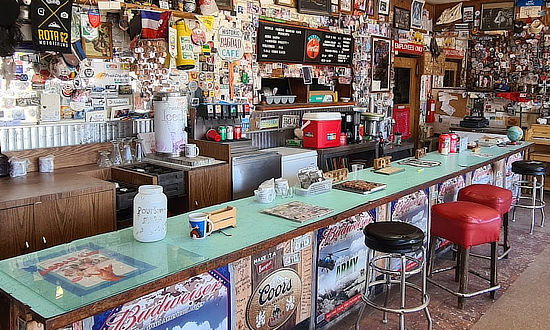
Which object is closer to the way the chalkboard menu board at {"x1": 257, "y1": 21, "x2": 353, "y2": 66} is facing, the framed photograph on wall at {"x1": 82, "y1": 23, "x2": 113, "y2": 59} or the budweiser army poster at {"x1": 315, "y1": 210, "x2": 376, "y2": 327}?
the budweiser army poster

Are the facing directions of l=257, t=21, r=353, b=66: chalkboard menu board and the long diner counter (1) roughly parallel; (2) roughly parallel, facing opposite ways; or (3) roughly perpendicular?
roughly parallel

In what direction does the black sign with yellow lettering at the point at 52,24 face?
toward the camera

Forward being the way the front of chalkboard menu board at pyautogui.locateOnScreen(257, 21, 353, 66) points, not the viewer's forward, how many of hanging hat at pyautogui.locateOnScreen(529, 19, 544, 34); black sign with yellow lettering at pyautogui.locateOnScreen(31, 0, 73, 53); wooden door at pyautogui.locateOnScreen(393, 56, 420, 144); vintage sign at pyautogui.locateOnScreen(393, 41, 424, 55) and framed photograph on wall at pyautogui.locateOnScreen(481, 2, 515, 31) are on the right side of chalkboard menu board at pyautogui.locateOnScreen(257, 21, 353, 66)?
1

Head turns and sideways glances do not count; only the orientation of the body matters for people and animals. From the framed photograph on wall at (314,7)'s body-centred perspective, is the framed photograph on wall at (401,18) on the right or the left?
on its left

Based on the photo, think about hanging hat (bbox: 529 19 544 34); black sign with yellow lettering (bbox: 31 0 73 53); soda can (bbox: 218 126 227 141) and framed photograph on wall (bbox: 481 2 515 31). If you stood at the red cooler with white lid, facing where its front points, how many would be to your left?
2

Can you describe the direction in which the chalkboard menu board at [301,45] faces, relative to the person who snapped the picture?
facing the viewer and to the right of the viewer

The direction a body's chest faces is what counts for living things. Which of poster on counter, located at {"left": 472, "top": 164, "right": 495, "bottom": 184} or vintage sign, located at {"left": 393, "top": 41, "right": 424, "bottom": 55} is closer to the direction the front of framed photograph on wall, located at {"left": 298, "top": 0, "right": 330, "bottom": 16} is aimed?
the poster on counter

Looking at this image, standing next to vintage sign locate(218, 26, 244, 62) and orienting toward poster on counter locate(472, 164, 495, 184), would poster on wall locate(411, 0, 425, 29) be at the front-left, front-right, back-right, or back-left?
front-left

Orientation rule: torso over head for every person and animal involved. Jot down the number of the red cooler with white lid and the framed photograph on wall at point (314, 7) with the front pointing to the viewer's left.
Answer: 0

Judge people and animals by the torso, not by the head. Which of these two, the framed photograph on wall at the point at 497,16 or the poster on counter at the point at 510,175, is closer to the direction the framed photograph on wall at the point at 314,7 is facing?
the poster on counter

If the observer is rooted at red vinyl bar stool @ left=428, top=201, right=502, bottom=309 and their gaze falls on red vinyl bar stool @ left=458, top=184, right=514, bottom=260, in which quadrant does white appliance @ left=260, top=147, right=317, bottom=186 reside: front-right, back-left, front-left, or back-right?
front-left

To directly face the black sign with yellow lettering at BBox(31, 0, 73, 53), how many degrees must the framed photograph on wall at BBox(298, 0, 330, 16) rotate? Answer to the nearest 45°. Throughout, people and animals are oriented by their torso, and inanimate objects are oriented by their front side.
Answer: approximately 90° to its right

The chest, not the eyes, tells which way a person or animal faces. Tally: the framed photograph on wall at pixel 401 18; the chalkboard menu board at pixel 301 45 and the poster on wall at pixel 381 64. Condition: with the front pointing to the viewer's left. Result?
0

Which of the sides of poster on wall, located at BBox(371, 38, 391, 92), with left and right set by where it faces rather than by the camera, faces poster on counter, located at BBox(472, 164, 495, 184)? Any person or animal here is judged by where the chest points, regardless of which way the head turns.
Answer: front

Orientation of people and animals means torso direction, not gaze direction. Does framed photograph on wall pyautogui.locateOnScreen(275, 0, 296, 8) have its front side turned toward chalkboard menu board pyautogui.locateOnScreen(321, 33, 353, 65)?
no
